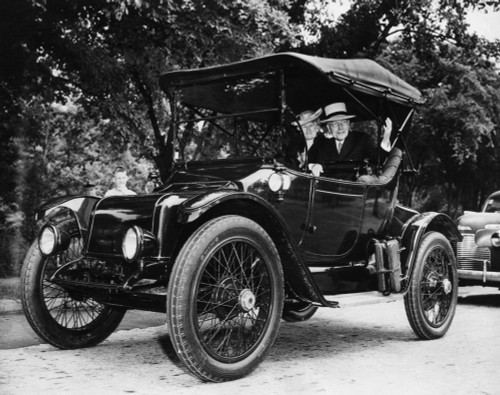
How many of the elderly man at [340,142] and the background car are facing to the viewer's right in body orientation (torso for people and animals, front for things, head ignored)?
0

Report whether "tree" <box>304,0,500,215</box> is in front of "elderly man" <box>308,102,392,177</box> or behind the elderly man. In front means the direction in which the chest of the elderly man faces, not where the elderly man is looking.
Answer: behind

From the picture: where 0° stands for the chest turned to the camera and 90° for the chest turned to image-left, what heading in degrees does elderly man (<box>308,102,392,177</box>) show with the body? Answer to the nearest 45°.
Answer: approximately 0°

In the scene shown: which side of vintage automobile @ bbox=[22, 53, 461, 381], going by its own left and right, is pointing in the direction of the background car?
back

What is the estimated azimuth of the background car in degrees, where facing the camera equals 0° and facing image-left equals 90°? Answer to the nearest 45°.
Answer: approximately 45°

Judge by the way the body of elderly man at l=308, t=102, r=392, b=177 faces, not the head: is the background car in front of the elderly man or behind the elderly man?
behind

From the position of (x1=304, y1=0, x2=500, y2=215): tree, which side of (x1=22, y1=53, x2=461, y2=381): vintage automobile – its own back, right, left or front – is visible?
back

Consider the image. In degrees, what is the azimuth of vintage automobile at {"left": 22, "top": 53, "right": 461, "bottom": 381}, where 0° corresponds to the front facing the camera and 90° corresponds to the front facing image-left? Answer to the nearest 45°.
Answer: approximately 45°
